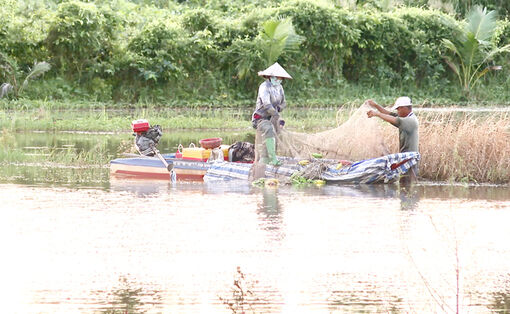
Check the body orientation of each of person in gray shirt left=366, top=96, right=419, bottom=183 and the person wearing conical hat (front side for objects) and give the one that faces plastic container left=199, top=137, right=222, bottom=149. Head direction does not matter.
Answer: the person in gray shirt

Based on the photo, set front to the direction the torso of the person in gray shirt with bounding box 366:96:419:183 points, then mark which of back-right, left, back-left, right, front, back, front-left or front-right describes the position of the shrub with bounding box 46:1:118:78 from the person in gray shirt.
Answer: front-right

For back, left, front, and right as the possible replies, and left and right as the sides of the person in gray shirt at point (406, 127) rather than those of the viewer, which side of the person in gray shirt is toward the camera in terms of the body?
left

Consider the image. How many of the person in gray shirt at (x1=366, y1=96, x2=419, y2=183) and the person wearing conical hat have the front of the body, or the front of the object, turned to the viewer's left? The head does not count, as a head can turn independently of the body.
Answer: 1

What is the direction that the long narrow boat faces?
to the viewer's right

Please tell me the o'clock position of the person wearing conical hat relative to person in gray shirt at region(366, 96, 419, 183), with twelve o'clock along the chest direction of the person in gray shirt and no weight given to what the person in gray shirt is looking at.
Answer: The person wearing conical hat is roughly at 12 o'clock from the person in gray shirt.

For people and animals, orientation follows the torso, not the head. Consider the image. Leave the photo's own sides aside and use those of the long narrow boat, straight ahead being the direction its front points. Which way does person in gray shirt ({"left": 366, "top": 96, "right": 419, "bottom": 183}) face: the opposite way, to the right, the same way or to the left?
the opposite way

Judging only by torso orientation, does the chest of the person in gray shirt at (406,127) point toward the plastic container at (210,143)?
yes

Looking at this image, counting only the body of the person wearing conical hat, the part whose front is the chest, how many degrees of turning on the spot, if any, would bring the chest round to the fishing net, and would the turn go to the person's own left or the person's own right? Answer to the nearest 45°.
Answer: approximately 45° to the person's own left

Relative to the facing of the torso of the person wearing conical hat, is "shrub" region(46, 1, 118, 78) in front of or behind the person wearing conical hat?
behind

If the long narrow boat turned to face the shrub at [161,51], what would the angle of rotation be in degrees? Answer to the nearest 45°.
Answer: approximately 90° to its left

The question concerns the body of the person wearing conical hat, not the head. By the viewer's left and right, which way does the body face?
facing the viewer and to the right of the viewer

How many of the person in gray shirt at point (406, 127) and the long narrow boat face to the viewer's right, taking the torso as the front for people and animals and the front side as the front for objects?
1
